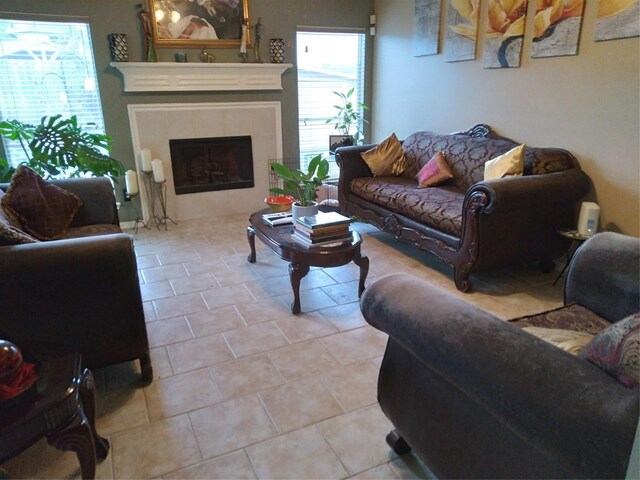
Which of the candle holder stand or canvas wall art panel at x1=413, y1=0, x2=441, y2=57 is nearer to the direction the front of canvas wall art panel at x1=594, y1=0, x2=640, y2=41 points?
the candle holder stand

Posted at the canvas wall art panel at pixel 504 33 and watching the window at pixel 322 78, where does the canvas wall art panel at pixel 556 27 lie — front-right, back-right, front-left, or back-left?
back-left

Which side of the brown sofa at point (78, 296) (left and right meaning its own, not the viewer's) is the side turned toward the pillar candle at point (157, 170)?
left

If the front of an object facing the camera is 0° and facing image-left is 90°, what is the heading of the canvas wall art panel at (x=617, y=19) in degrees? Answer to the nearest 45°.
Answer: approximately 45°

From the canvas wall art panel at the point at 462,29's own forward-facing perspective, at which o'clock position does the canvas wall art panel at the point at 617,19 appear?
the canvas wall art panel at the point at 617,19 is roughly at 9 o'clock from the canvas wall art panel at the point at 462,29.

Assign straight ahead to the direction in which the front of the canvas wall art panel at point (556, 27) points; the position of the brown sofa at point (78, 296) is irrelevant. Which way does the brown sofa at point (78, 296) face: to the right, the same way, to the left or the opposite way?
the opposite way

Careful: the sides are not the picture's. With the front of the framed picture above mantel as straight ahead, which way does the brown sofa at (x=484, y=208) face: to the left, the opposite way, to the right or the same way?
to the right

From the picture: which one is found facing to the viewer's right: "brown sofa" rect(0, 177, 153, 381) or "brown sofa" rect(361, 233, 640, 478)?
"brown sofa" rect(0, 177, 153, 381)

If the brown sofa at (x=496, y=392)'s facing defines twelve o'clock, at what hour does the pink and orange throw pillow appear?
The pink and orange throw pillow is roughly at 1 o'clock from the brown sofa.

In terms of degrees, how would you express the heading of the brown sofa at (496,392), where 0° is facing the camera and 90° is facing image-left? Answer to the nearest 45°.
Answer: approximately 135°

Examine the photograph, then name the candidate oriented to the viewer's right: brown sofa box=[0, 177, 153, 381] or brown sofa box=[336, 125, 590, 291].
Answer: brown sofa box=[0, 177, 153, 381]

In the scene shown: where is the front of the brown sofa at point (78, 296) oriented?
to the viewer's right

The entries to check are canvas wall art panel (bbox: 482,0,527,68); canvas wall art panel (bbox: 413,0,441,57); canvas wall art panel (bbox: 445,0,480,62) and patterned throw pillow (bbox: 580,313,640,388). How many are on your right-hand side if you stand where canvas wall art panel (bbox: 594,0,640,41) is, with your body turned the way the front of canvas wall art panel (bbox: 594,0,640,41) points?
3

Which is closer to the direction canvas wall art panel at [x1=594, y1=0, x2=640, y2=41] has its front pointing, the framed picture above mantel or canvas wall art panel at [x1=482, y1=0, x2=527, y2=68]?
the framed picture above mantel
